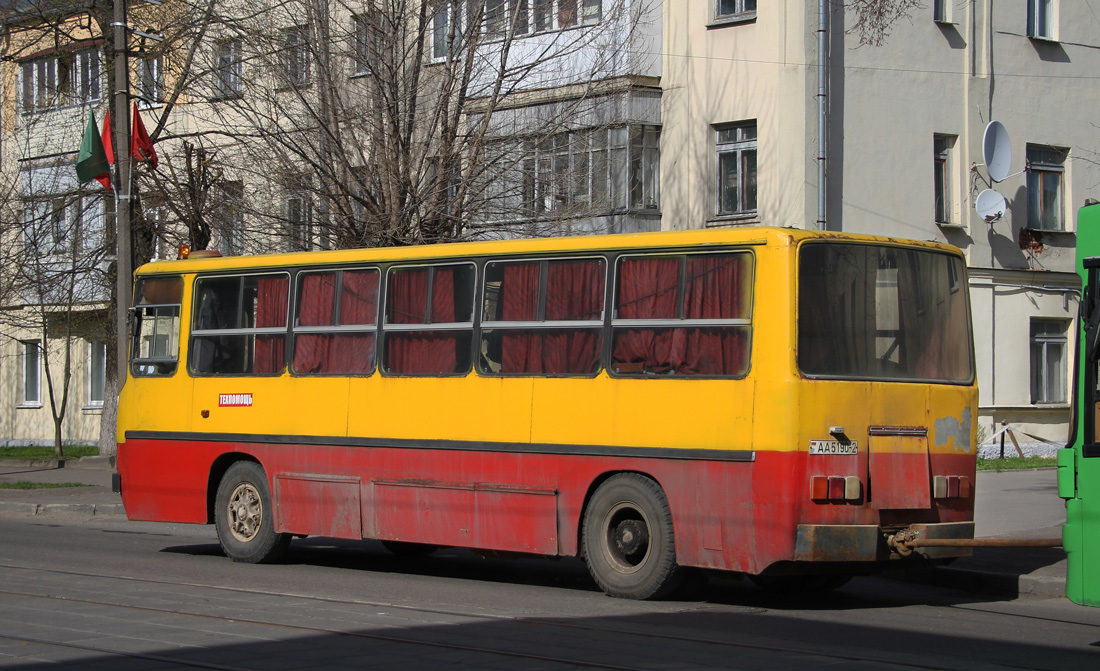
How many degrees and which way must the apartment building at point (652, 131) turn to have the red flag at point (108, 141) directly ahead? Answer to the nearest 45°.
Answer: approximately 45° to its right

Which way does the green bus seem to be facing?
to the viewer's left

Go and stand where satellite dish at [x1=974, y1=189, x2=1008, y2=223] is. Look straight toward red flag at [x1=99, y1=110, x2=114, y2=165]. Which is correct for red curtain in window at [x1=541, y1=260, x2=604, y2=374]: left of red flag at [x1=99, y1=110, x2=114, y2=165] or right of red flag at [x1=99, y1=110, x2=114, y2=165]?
left

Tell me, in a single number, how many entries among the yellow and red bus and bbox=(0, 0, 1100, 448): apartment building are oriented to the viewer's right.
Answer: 0

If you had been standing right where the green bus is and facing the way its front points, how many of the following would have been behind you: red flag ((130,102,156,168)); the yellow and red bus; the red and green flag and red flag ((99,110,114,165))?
0

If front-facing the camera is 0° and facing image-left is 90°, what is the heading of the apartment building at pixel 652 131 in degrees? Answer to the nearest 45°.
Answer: approximately 45°

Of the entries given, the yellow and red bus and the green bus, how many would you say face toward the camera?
0

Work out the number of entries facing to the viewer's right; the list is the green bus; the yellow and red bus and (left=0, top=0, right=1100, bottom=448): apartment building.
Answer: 0

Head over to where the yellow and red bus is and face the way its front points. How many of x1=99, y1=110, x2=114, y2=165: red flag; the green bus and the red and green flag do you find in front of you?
2

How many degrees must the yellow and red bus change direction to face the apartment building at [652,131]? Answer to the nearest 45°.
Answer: approximately 45° to its right

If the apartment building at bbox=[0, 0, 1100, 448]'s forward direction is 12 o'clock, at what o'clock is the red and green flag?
The red and green flag is roughly at 1 o'clock from the apartment building.

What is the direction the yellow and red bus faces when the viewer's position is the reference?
facing away from the viewer and to the left of the viewer

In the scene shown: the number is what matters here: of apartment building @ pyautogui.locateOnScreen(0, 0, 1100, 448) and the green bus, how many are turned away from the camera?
0

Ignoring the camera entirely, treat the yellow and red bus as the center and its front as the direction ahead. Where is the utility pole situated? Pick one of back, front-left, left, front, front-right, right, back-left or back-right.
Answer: front

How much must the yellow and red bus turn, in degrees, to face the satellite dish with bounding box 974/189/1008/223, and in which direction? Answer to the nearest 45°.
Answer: approximately 90° to its right

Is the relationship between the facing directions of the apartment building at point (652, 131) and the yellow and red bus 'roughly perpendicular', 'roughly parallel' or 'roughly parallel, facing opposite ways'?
roughly perpendicular

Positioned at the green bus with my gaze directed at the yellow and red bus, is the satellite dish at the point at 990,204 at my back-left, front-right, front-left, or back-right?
front-right

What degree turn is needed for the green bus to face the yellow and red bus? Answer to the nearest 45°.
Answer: approximately 45° to its right

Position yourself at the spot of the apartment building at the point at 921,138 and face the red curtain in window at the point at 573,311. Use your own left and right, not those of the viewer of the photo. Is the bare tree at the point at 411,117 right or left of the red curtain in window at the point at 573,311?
right

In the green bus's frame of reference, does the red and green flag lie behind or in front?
in front

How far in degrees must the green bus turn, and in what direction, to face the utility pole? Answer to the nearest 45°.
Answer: approximately 45° to its right
